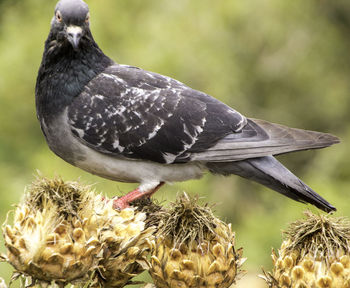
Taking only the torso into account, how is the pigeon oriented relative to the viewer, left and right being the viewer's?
facing to the left of the viewer

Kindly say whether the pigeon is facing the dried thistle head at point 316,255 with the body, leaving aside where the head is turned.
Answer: no
